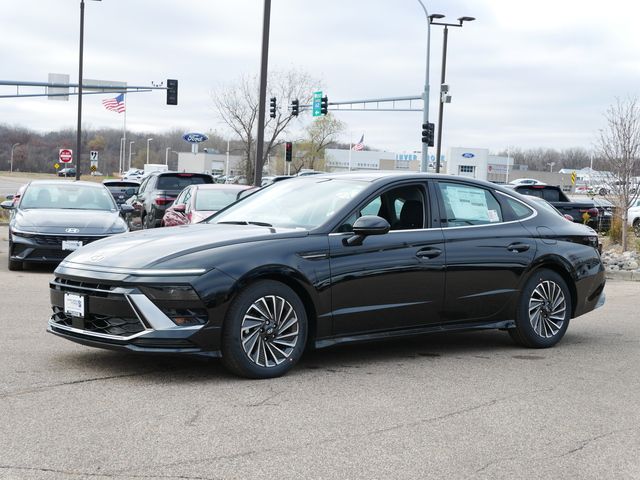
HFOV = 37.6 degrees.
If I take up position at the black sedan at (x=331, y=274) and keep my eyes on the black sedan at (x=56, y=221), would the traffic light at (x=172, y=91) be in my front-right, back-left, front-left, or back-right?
front-right

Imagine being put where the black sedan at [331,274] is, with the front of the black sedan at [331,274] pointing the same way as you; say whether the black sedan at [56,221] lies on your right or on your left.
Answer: on your right

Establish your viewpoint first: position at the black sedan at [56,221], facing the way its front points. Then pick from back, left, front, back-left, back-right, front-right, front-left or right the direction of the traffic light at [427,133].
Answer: back-left

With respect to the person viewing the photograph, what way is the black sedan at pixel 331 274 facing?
facing the viewer and to the left of the viewer

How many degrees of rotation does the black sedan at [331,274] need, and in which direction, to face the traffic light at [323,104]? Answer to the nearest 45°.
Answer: approximately 135° to its right

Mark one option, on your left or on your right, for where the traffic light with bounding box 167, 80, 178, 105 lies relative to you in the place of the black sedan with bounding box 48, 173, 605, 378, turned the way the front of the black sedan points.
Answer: on your right

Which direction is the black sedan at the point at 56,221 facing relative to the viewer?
toward the camera

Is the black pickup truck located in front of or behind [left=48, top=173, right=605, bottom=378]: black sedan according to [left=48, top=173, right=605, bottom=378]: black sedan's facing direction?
behind

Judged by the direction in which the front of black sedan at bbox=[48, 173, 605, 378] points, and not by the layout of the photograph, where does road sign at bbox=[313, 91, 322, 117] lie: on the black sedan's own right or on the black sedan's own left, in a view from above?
on the black sedan's own right
